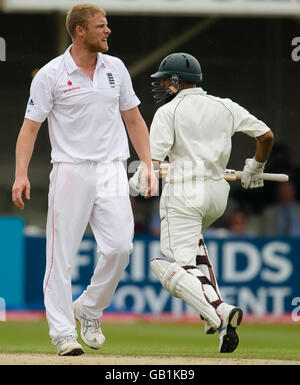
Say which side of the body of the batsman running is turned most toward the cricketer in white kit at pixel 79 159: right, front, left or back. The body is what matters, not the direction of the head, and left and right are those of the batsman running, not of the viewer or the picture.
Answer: left

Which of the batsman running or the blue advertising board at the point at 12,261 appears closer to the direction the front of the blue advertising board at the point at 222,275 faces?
the batsman running

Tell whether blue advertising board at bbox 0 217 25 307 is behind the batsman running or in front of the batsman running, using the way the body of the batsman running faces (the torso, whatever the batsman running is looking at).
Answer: in front

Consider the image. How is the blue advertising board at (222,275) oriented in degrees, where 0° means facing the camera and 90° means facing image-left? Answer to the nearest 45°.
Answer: approximately 0°

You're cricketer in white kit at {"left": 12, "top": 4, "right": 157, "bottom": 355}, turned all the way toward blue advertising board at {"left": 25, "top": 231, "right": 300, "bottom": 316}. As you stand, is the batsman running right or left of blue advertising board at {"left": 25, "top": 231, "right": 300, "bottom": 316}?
right

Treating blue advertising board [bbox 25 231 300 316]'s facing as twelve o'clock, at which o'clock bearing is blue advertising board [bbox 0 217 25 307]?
blue advertising board [bbox 0 217 25 307] is roughly at 3 o'clock from blue advertising board [bbox 25 231 300 316].

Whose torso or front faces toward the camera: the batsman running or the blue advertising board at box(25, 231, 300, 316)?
the blue advertising board

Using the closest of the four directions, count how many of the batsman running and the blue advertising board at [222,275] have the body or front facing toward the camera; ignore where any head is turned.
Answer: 1

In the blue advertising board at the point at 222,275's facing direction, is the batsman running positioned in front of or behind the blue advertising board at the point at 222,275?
in front

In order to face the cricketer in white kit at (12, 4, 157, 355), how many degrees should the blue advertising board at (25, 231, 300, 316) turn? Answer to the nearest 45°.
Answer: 0° — it already faces them
